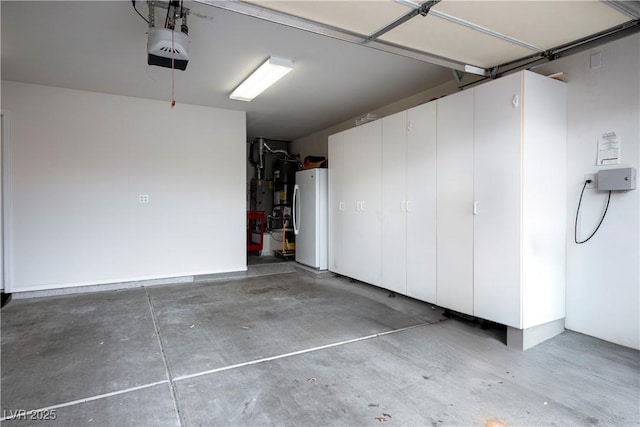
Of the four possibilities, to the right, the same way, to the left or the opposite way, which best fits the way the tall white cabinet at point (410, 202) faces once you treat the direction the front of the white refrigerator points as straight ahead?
the same way

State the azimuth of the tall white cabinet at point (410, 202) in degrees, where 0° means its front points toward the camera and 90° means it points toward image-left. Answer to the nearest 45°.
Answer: approximately 45°

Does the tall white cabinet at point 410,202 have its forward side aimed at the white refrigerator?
no

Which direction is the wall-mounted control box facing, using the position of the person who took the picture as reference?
facing the viewer and to the left of the viewer

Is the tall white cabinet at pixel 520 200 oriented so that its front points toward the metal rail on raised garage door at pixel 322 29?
yes

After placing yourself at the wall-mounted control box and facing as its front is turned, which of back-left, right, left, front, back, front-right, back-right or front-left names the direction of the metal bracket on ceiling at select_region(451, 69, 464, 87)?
front-right

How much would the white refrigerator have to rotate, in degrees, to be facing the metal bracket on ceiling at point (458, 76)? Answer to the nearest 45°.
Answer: approximately 90° to its left

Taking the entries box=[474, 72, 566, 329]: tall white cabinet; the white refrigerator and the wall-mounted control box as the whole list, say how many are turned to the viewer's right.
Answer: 0

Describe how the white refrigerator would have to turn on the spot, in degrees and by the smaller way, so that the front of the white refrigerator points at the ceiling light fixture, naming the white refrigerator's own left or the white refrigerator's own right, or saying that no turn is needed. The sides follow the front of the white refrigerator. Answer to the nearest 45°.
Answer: approximately 45° to the white refrigerator's own left

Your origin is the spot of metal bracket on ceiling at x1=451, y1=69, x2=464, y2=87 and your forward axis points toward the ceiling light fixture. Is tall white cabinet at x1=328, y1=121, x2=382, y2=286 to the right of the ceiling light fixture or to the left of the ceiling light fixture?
right

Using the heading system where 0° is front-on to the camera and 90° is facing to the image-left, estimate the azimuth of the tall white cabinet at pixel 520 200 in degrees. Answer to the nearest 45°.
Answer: approximately 45°

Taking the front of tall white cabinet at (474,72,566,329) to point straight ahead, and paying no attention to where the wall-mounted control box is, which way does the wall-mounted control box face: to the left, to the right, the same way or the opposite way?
the same way

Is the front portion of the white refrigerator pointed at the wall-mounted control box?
no

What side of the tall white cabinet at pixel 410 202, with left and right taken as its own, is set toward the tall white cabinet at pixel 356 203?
right

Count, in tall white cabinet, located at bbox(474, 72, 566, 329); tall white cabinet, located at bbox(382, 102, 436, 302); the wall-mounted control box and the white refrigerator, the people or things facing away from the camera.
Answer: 0

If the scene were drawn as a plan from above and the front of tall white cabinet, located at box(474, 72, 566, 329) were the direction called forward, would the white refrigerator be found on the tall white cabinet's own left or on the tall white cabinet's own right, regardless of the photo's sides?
on the tall white cabinet's own right

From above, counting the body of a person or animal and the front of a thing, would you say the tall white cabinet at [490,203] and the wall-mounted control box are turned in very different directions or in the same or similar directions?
same or similar directions

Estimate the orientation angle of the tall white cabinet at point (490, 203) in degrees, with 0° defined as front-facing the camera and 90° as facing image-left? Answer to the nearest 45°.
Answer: approximately 45°
